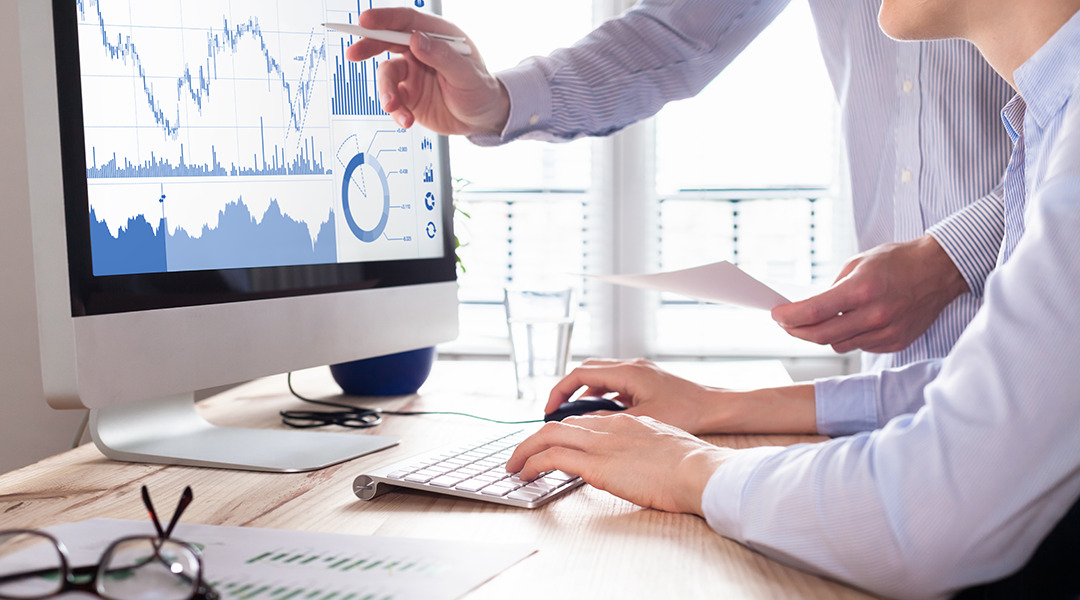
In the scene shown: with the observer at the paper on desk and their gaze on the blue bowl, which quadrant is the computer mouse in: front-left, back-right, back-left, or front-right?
front-right

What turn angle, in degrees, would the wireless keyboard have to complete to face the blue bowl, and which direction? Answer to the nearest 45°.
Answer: approximately 135° to its left

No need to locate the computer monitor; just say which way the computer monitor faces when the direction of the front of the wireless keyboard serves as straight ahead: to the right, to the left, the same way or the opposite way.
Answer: the same way

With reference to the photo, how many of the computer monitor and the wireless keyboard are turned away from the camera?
0

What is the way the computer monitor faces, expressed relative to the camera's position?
facing the viewer and to the right of the viewer

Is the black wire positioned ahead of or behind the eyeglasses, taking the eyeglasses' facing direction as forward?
behind

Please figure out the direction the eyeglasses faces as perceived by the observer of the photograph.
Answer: facing the viewer

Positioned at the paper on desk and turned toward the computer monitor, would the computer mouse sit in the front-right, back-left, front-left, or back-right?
front-right

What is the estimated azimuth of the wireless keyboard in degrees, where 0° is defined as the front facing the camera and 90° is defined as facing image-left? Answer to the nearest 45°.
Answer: approximately 315°

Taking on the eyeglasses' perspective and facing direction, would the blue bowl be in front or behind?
behind

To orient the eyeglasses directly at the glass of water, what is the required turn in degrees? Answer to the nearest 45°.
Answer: approximately 135° to its left
